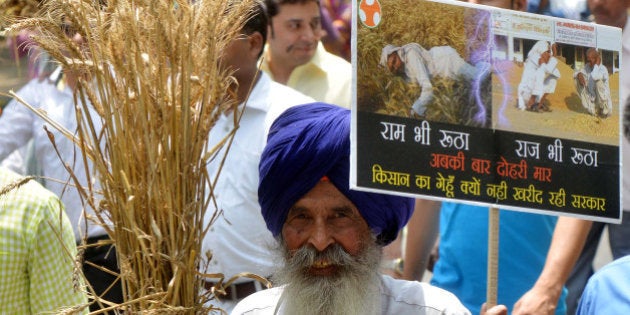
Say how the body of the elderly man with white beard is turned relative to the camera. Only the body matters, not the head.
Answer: toward the camera

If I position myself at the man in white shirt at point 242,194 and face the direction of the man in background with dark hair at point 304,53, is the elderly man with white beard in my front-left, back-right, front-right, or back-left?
back-right

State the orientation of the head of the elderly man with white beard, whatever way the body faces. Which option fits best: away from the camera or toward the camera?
toward the camera

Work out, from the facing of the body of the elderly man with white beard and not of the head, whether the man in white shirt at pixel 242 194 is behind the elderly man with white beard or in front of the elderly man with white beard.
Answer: behind

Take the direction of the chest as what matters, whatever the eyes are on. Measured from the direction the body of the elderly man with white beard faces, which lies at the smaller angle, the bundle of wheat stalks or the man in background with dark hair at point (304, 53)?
the bundle of wheat stalks

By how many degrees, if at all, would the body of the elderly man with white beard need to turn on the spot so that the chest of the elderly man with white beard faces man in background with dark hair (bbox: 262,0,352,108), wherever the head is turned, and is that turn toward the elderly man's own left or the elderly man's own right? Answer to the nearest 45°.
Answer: approximately 180°

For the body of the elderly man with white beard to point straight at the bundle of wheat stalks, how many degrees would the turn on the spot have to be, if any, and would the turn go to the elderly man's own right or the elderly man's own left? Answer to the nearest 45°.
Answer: approximately 45° to the elderly man's own right
